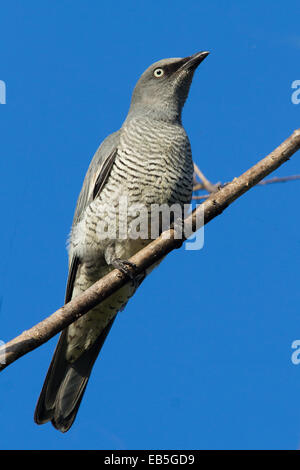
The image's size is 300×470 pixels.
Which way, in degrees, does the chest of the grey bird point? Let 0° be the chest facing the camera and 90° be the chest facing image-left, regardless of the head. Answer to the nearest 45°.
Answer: approximately 315°
